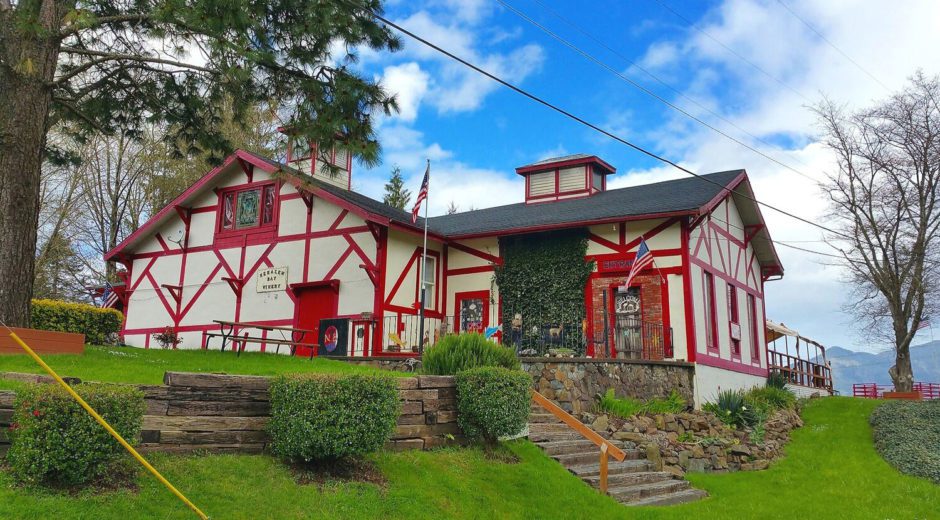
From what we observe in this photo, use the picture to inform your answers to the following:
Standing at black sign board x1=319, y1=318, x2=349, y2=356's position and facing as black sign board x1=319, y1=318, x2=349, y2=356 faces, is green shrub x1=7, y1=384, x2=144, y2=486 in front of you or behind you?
in front

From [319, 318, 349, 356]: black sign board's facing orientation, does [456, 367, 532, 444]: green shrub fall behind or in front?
in front

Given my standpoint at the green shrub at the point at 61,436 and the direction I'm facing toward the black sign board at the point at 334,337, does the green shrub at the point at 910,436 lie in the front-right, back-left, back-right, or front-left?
front-right

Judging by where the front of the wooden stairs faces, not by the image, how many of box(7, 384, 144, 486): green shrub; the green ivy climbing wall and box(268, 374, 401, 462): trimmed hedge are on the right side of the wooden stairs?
2

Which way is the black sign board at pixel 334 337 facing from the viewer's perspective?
toward the camera

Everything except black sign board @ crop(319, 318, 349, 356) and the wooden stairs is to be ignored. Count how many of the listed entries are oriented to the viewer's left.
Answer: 0

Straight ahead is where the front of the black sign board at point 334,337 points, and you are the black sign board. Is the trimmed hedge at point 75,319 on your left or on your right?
on your right

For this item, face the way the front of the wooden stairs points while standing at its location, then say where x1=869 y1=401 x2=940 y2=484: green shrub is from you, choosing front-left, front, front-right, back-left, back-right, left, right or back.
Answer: left

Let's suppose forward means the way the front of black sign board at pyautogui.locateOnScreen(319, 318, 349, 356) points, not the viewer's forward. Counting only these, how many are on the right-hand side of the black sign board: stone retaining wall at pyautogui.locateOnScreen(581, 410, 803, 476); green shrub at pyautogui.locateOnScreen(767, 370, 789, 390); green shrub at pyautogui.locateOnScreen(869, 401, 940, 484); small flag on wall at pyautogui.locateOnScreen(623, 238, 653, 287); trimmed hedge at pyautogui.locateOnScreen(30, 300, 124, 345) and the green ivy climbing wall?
1

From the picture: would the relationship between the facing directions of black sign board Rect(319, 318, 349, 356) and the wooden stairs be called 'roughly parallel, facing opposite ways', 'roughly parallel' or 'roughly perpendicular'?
roughly parallel

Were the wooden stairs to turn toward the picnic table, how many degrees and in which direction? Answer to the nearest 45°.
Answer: approximately 135° to its right

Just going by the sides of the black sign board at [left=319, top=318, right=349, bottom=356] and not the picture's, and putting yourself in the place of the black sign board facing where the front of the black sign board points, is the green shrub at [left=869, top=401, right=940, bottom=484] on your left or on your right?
on your left

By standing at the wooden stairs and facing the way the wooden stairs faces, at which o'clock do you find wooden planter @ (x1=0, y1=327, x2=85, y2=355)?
The wooden planter is roughly at 4 o'clock from the wooden stairs.

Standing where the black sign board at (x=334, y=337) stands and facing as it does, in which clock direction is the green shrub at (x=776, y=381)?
The green shrub is roughly at 9 o'clock from the black sign board.

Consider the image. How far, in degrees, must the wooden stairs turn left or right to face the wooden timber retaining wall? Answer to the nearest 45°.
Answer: approximately 90° to its right
